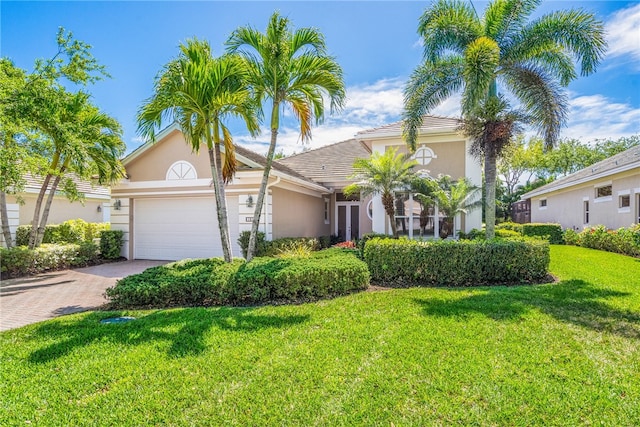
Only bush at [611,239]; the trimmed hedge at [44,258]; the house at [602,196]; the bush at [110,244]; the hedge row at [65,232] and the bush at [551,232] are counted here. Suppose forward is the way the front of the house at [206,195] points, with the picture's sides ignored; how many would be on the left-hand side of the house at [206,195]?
3

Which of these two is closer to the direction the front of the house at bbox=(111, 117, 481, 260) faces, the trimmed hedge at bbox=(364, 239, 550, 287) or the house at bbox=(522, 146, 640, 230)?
the trimmed hedge

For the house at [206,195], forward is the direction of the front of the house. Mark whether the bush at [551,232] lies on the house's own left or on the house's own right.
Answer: on the house's own left

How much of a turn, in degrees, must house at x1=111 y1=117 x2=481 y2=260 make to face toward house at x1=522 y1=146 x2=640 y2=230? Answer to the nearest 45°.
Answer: approximately 90° to its left

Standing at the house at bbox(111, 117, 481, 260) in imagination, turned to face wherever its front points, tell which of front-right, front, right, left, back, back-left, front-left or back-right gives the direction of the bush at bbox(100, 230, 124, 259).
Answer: right

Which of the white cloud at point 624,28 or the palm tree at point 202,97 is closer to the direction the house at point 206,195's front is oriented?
the palm tree

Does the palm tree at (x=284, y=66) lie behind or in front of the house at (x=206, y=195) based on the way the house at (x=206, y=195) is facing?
in front

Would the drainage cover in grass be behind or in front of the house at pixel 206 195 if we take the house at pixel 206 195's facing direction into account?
in front

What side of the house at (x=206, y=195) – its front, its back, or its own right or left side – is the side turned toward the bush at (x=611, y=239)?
left

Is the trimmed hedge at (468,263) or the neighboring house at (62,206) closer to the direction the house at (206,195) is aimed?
the trimmed hedge

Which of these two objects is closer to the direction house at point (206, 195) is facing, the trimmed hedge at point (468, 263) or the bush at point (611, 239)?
the trimmed hedge

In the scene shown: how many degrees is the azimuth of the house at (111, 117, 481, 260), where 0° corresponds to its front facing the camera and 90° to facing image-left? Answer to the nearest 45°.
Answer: approximately 0°

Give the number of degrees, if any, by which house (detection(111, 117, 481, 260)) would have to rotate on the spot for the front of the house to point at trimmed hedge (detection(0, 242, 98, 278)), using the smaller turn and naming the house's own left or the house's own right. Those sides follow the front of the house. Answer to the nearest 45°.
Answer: approximately 45° to the house's own right
